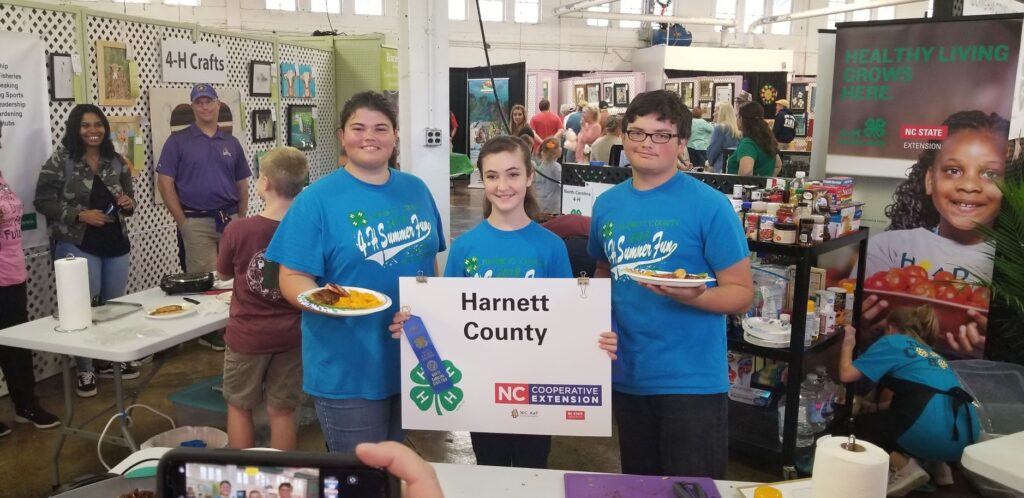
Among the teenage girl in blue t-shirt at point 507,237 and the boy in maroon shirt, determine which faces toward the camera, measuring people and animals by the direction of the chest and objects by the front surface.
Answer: the teenage girl in blue t-shirt

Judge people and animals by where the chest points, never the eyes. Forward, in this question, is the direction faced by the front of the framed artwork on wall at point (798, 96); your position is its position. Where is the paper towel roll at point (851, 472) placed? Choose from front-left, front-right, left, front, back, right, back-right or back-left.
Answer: front

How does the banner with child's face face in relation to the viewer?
toward the camera

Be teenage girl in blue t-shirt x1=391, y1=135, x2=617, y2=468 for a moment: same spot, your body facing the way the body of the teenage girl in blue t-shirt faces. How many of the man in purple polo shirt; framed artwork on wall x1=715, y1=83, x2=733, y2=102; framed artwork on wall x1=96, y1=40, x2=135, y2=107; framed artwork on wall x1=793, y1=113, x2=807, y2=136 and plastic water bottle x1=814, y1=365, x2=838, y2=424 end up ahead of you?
0

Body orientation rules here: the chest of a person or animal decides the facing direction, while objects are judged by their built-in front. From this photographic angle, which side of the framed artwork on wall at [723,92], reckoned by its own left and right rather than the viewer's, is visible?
front

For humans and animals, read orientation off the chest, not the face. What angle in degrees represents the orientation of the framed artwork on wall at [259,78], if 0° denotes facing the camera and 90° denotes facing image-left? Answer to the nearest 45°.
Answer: approximately 315°

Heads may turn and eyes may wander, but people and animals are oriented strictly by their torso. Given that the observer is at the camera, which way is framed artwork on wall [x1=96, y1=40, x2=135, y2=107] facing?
facing the viewer and to the right of the viewer

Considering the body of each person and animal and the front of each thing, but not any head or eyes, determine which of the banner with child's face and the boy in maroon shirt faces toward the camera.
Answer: the banner with child's face

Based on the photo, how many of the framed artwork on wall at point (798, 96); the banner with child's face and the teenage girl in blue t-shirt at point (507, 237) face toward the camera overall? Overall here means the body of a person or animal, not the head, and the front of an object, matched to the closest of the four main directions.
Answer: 3

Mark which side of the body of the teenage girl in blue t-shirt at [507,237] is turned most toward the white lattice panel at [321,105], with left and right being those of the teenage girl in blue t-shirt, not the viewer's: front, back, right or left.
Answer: back

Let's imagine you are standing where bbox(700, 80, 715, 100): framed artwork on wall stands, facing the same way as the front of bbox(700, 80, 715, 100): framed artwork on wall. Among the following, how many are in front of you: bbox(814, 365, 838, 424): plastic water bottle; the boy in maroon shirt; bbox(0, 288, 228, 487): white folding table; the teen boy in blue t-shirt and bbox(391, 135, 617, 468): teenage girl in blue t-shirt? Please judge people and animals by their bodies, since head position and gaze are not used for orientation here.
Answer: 5

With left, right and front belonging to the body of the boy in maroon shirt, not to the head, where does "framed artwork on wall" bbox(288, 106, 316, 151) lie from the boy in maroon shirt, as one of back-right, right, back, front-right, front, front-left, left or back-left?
front-right

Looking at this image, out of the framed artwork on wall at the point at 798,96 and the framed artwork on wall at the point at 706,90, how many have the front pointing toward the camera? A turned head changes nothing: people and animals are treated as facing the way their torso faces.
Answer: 2

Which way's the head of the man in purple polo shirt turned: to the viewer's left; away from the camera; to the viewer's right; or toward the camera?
toward the camera

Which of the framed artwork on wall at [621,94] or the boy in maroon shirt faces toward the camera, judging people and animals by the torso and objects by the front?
the framed artwork on wall

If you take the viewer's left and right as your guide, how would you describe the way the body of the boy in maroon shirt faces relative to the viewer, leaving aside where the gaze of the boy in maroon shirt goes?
facing away from the viewer and to the left of the viewer
